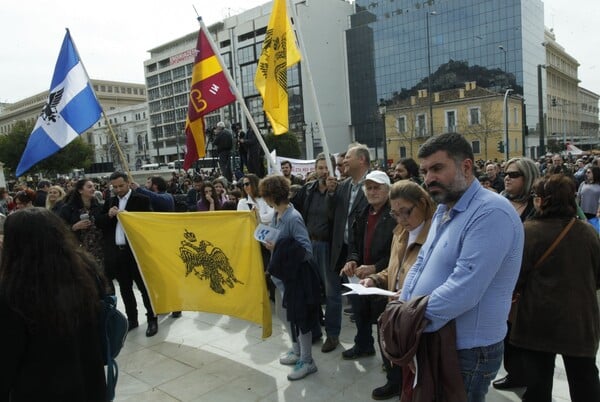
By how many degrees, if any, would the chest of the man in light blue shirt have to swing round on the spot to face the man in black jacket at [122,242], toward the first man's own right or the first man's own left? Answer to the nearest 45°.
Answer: approximately 90° to the first man's own right

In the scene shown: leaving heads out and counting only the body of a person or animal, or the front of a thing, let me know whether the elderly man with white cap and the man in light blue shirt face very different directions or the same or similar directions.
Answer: same or similar directions

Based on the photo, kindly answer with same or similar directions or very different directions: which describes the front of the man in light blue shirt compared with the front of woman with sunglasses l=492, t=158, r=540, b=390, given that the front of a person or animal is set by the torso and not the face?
same or similar directions

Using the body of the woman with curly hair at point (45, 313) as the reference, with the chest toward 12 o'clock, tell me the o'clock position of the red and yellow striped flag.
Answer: The red and yellow striped flag is roughly at 1 o'clock from the woman with curly hair.

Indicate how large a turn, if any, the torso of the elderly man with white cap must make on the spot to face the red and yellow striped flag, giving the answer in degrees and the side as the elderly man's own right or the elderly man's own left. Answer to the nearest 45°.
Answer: approximately 90° to the elderly man's own right

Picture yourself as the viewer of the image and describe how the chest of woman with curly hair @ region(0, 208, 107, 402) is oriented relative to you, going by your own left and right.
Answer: facing away from the viewer

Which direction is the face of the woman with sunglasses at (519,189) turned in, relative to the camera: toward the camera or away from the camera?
toward the camera

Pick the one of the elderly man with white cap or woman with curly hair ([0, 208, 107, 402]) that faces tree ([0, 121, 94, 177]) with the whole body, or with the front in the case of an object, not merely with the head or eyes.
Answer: the woman with curly hair

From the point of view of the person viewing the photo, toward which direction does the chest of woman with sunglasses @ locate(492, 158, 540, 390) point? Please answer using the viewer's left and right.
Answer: facing the viewer and to the left of the viewer

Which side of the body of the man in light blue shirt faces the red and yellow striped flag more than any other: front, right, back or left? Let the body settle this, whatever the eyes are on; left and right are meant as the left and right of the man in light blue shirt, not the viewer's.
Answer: right

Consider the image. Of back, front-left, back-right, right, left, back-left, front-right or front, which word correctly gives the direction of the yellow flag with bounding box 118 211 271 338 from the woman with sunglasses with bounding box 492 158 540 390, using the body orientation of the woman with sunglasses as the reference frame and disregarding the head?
front-right

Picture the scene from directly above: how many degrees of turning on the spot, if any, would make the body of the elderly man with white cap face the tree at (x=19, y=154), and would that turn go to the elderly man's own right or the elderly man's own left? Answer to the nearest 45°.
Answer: approximately 90° to the elderly man's own right

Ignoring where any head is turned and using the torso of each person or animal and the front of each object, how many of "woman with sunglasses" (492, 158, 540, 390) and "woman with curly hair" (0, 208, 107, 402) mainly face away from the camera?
1
